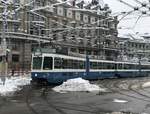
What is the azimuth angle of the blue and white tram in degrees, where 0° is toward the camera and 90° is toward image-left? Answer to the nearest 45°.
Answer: approximately 45°

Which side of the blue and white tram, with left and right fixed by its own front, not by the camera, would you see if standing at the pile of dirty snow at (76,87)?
left
